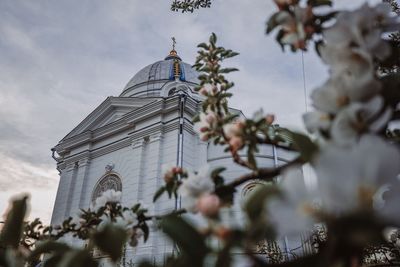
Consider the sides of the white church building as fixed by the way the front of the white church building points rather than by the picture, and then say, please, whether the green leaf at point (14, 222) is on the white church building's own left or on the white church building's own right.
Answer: on the white church building's own left

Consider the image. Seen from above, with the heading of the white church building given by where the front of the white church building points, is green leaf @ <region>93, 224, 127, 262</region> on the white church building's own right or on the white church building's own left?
on the white church building's own left

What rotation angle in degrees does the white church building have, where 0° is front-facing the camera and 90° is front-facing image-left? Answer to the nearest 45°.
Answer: approximately 45°

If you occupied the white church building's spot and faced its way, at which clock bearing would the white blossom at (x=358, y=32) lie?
The white blossom is roughly at 10 o'clock from the white church building.

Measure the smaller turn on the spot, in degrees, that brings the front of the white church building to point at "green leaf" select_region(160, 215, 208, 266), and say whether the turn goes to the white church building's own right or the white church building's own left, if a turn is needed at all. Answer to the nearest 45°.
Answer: approximately 45° to the white church building's own left

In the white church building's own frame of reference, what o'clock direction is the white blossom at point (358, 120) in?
The white blossom is roughly at 10 o'clock from the white church building.
